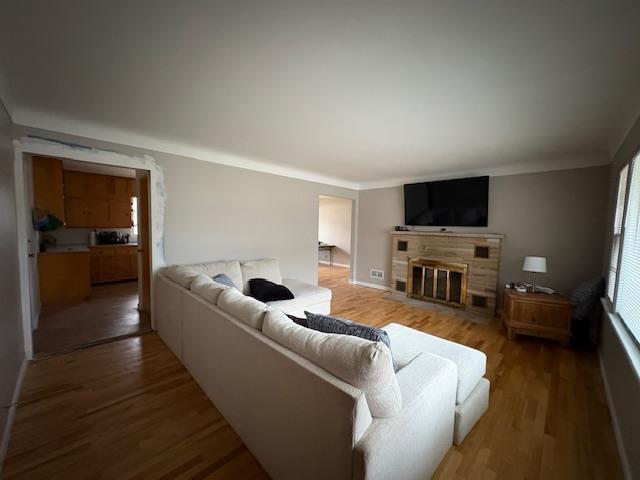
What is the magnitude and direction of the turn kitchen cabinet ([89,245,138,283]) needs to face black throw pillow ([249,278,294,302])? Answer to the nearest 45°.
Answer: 0° — it already faces it

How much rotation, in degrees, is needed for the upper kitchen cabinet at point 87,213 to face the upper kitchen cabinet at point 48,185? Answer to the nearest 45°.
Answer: approximately 45° to its right

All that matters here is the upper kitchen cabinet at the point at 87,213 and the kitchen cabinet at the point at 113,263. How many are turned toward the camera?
2

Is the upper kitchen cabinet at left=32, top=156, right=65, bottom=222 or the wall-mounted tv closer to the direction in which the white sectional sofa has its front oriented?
the wall-mounted tv

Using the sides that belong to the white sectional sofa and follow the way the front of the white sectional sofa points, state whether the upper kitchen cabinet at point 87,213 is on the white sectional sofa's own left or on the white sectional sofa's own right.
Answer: on the white sectional sofa's own left

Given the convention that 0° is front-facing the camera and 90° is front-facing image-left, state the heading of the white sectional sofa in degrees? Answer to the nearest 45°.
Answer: approximately 225°

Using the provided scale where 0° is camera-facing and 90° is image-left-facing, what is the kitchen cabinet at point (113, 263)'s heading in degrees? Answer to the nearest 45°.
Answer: approximately 0°

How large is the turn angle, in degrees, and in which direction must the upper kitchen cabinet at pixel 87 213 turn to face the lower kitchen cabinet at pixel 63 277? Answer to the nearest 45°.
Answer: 0° — it already faces it

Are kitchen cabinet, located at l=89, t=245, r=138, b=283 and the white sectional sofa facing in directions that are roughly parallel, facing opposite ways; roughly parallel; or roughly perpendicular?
roughly perpendicular

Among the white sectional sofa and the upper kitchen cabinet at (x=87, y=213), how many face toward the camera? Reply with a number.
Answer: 1

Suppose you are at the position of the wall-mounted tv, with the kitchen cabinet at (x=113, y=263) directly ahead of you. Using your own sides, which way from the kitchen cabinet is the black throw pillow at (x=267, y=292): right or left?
left

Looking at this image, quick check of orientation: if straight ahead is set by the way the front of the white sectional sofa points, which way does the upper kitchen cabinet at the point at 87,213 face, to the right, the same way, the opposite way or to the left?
to the right
